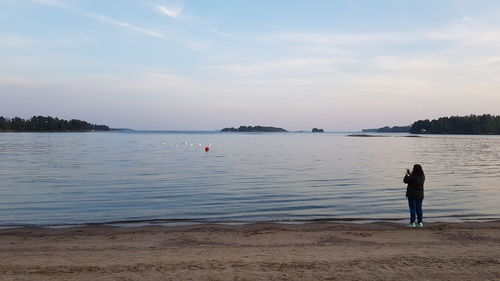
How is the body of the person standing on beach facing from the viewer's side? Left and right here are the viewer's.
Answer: facing away from the viewer and to the left of the viewer
